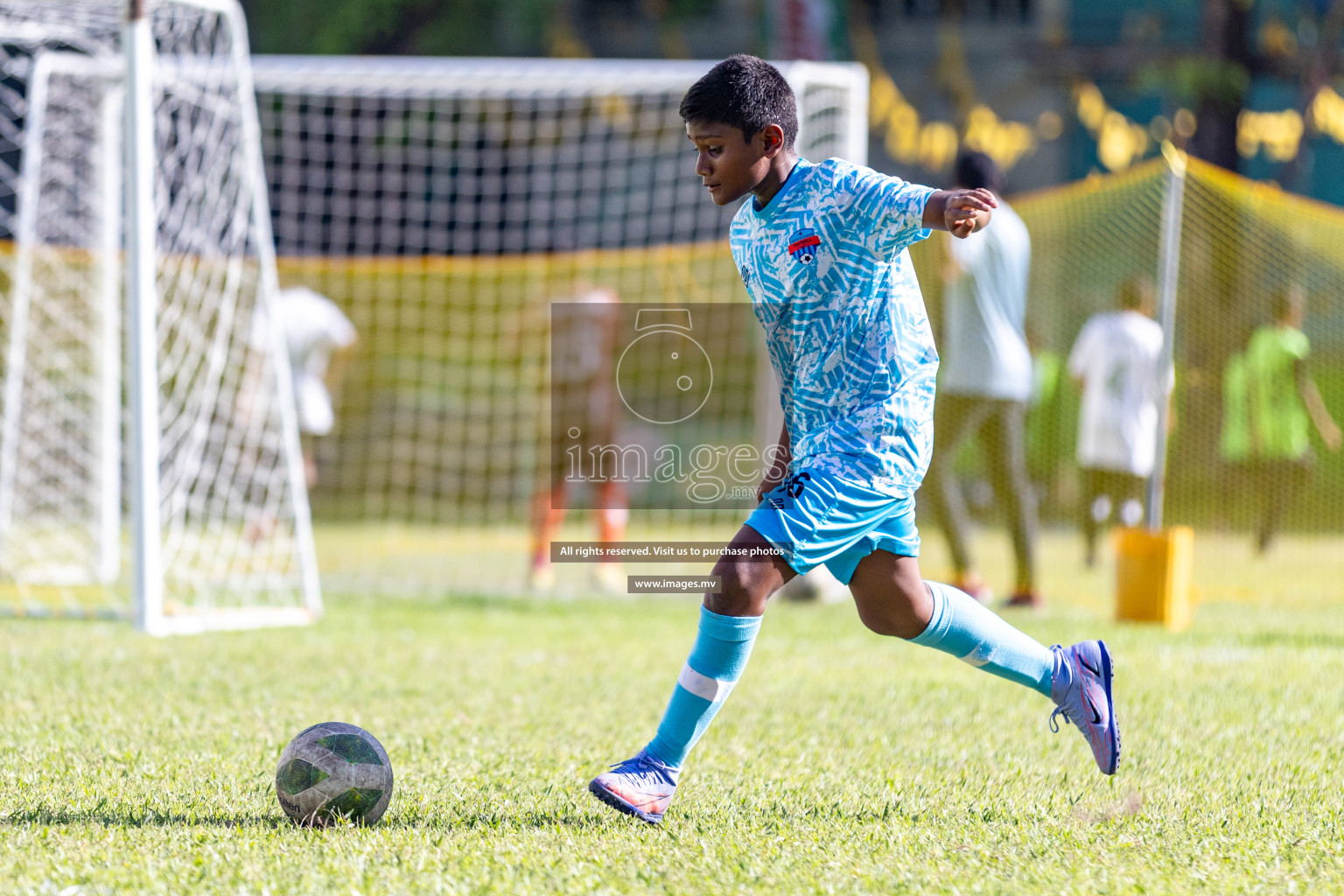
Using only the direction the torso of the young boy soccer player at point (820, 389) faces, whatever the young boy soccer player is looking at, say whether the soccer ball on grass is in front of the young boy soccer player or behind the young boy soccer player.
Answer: in front

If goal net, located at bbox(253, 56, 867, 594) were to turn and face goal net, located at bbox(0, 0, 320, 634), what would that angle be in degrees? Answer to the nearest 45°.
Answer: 0° — it already faces it

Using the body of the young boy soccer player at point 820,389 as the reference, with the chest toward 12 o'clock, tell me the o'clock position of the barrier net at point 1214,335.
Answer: The barrier net is roughly at 5 o'clock from the young boy soccer player.

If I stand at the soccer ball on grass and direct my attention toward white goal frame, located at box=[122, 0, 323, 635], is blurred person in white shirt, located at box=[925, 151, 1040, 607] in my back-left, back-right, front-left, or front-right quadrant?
front-right

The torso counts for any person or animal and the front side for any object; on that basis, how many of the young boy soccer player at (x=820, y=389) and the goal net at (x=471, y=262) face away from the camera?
0

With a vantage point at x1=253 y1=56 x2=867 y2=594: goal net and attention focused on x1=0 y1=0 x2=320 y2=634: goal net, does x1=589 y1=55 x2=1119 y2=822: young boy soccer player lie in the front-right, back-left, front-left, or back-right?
front-left

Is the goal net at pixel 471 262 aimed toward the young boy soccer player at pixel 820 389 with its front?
yes

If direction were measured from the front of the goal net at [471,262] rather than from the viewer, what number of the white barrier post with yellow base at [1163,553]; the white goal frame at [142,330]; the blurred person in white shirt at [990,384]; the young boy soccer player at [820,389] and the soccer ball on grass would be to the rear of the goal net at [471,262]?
0

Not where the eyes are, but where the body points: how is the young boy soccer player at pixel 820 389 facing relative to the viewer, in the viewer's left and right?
facing the viewer and to the left of the viewer

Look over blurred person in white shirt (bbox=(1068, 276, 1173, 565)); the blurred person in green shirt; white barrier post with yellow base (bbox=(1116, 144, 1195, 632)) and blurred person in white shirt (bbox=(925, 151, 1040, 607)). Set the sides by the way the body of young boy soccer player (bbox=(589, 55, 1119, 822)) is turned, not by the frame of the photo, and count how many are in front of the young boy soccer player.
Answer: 0

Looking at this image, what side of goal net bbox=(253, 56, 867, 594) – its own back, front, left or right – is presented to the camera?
front

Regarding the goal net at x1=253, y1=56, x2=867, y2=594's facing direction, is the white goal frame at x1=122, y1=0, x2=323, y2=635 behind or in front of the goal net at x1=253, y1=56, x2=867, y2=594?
in front

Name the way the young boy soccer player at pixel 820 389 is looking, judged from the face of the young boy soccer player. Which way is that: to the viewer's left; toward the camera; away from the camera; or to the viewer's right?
to the viewer's left
